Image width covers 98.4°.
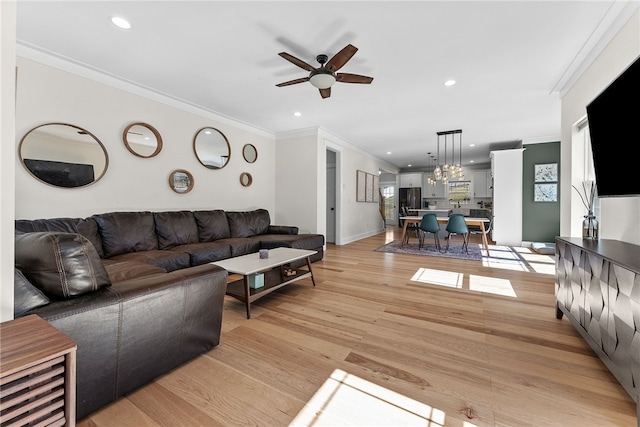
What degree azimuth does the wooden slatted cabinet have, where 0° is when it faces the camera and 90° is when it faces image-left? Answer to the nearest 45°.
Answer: approximately 315°

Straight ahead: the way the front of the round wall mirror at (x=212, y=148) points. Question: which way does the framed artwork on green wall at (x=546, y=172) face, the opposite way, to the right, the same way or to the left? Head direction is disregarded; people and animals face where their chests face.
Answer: to the right

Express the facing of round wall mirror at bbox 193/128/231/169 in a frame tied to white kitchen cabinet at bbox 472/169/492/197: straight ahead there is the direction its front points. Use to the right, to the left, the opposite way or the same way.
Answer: to the left

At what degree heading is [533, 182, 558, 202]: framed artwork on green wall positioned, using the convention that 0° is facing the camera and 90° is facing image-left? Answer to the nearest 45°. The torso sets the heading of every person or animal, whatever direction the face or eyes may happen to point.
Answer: approximately 0°

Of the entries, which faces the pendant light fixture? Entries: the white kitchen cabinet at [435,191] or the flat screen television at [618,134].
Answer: the white kitchen cabinet

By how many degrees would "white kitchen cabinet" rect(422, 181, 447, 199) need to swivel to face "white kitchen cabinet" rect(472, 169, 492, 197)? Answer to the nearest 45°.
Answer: approximately 90° to its left

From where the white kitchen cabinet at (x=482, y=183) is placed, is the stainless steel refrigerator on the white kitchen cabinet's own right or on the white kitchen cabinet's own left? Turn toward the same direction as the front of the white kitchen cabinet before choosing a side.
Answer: on the white kitchen cabinet's own right

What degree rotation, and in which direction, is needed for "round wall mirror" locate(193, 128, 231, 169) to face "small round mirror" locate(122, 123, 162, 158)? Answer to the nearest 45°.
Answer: approximately 90° to its right

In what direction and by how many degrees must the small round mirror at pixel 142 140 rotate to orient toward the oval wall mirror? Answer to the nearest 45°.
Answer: approximately 90° to its right

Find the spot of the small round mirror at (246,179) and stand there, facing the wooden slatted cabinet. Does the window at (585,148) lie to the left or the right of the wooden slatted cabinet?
left

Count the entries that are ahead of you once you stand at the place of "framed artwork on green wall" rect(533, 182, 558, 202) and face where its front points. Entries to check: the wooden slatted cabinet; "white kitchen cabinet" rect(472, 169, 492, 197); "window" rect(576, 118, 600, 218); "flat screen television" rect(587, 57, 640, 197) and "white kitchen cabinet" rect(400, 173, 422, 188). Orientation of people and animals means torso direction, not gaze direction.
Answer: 3
